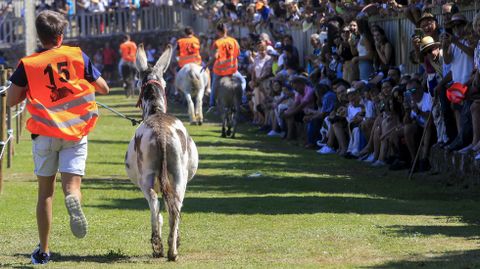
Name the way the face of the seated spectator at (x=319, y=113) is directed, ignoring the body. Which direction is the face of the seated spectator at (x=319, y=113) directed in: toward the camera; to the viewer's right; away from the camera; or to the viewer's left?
to the viewer's left

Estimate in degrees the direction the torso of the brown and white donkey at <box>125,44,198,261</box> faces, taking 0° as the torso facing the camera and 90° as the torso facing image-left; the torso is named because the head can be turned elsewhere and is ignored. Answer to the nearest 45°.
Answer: approximately 180°

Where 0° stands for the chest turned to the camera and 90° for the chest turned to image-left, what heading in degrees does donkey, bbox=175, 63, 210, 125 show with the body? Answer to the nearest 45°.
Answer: approximately 180°

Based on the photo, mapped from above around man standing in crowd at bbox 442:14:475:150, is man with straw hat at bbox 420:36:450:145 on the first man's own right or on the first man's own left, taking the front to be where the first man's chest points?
on the first man's own right

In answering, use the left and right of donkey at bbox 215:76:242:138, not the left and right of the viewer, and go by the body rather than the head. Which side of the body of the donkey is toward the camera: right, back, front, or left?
back

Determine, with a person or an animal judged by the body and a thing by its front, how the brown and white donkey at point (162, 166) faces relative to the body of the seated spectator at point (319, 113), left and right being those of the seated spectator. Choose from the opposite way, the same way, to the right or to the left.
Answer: to the right

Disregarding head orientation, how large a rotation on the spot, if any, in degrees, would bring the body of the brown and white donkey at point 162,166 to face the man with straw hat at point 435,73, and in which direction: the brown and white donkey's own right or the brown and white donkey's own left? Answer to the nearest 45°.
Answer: approximately 45° to the brown and white donkey's own right

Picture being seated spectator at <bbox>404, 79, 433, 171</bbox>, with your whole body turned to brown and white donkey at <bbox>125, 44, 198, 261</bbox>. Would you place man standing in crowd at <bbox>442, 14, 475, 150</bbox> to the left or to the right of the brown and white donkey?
left

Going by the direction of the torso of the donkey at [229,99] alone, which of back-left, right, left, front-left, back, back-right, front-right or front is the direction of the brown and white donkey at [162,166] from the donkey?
back

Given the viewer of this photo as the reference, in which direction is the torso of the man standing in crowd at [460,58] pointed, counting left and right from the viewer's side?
facing the viewer and to the left of the viewer

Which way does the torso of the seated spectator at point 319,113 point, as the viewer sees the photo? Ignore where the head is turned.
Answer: to the viewer's left
